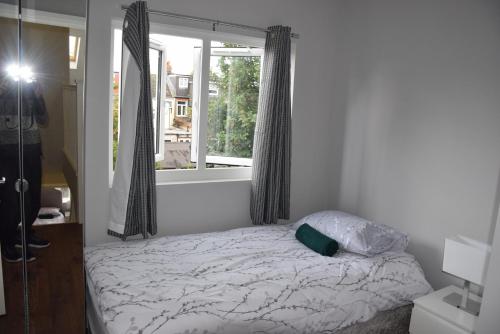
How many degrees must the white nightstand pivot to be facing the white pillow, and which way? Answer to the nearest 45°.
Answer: approximately 90° to its right

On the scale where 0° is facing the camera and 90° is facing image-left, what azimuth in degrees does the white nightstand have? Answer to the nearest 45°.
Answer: approximately 45°

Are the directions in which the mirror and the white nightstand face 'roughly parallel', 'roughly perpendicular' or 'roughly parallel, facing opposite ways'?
roughly perpendicular

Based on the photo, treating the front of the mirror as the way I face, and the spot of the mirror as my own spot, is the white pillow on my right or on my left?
on my left

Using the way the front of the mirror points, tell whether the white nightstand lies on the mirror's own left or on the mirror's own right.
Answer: on the mirror's own left
